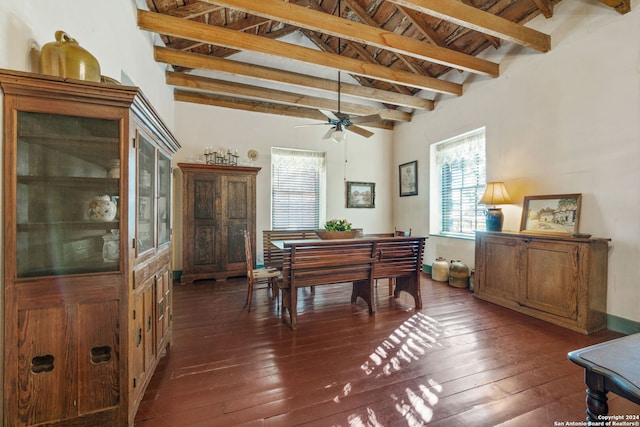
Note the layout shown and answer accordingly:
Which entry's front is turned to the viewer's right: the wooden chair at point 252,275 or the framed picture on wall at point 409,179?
the wooden chair

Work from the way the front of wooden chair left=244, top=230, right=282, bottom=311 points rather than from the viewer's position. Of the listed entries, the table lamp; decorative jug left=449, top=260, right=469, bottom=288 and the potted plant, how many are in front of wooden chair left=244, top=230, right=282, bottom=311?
3

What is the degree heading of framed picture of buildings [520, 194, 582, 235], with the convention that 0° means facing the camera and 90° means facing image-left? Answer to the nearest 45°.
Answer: approximately 45°

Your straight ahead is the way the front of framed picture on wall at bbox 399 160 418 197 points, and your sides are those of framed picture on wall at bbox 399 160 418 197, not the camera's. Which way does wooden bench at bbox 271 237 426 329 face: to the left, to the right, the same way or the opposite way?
to the right

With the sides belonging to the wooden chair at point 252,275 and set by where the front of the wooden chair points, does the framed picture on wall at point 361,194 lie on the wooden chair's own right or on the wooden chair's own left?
on the wooden chair's own left

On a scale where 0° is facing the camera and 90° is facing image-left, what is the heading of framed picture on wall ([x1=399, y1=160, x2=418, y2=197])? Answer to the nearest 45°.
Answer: approximately 45°

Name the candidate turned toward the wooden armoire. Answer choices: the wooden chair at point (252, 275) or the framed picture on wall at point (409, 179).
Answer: the framed picture on wall

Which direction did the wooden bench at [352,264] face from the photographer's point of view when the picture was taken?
facing away from the viewer and to the left of the viewer

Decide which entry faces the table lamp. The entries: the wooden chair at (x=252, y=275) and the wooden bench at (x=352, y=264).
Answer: the wooden chair

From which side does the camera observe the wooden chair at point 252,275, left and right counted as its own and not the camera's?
right

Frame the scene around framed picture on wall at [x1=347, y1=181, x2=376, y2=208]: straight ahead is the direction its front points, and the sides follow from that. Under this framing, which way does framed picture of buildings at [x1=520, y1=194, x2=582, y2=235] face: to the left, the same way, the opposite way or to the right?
to the right

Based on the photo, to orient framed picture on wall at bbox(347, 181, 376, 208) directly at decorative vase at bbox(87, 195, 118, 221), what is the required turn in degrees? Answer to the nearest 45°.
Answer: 0° — it already faces it

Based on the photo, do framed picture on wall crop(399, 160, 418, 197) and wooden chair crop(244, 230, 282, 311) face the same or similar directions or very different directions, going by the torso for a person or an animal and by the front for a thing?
very different directions

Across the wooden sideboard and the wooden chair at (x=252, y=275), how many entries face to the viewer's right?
1
